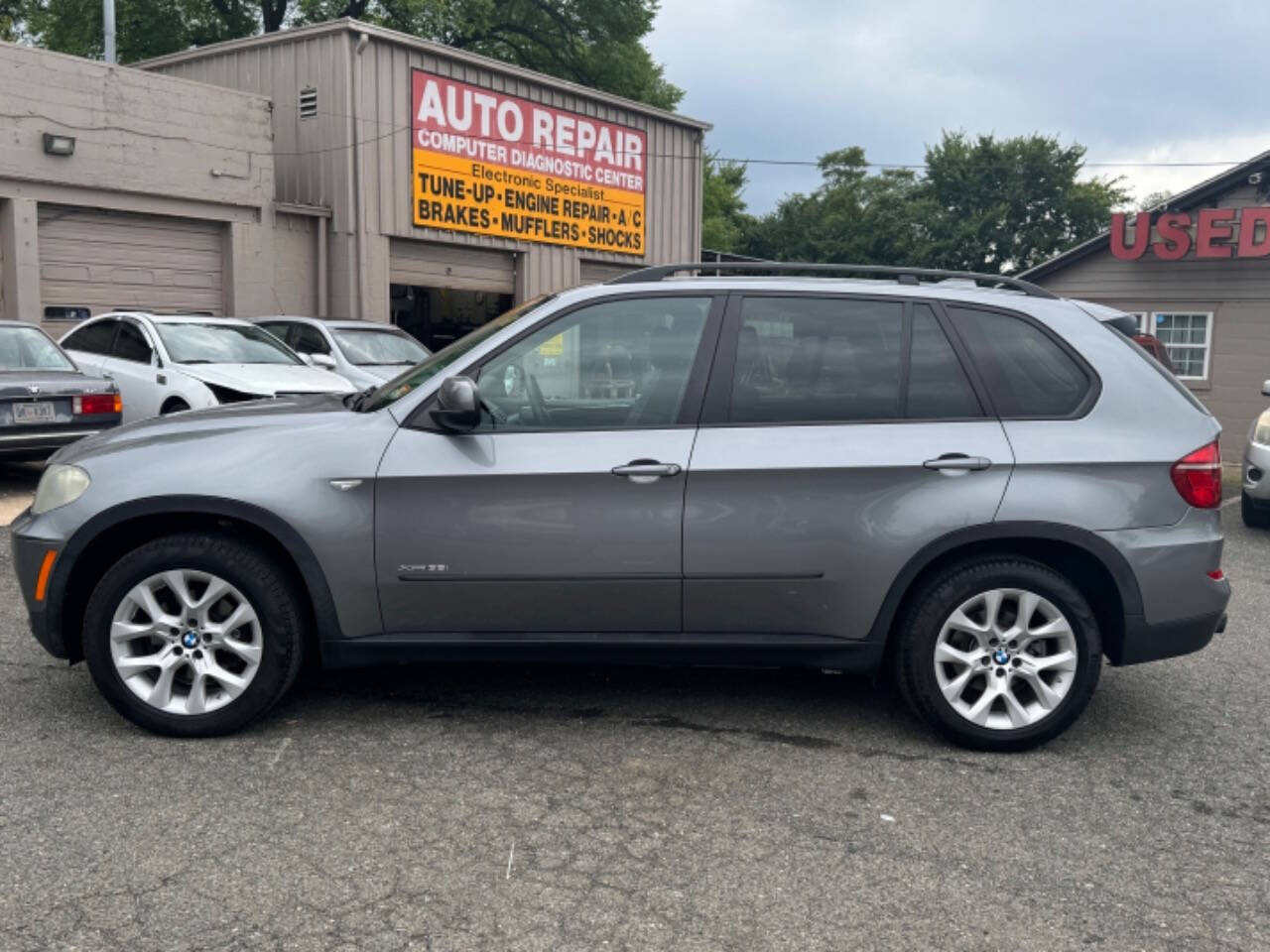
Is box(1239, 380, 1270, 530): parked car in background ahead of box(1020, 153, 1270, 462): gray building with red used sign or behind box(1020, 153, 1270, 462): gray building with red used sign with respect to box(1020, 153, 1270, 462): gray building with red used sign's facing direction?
ahead

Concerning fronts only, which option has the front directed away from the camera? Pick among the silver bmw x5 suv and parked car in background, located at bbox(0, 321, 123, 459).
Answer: the parked car in background

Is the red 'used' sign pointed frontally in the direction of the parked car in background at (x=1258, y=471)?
yes

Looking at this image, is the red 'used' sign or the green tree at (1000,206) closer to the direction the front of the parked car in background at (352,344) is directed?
the red 'used' sign

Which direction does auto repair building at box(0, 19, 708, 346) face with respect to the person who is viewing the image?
facing the viewer and to the right of the viewer

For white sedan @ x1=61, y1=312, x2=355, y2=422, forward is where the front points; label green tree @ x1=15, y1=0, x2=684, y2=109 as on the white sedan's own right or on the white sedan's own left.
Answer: on the white sedan's own left

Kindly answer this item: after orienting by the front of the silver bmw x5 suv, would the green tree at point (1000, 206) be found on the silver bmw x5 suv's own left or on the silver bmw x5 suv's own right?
on the silver bmw x5 suv's own right

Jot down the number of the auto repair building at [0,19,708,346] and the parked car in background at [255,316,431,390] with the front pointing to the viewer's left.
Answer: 0

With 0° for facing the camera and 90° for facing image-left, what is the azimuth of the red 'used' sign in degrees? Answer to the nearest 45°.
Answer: approximately 0°

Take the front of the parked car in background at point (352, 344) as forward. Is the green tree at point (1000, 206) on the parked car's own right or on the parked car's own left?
on the parked car's own left

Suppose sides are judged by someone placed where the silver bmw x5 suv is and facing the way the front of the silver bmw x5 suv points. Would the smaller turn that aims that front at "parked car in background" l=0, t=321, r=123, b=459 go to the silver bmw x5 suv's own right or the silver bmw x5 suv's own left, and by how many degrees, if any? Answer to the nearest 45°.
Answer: approximately 45° to the silver bmw x5 suv's own right

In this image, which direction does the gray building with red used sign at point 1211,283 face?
toward the camera

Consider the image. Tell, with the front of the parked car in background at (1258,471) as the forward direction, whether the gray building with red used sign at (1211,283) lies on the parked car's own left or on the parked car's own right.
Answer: on the parked car's own right

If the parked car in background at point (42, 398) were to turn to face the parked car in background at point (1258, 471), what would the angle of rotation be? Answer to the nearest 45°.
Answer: approximately 135° to its right

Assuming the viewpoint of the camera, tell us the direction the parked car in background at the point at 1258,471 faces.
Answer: facing the viewer and to the left of the viewer

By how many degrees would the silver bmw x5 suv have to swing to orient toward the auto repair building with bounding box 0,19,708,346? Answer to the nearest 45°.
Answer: approximately 90° to its right

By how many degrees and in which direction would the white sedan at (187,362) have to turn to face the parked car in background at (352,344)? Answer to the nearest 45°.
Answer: approximately 90° to its left
